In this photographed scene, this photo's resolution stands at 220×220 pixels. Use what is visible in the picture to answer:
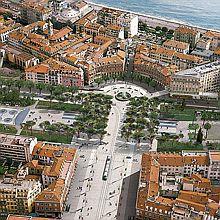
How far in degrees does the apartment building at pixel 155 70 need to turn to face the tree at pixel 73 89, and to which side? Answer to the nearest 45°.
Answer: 0° — it already faces it

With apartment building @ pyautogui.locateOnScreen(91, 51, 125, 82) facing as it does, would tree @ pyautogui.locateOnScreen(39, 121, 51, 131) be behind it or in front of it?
in front

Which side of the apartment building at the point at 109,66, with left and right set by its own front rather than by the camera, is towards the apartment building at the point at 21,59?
right

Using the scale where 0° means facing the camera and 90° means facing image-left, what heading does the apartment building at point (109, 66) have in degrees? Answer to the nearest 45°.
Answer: approximately 0°

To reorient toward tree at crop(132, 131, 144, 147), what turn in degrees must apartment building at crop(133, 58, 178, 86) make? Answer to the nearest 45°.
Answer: approximately 45° to its left

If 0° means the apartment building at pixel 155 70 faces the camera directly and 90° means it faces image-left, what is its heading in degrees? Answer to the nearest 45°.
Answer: approximately 45°

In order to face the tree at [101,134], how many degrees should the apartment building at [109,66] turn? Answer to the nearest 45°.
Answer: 0° — it already faces it

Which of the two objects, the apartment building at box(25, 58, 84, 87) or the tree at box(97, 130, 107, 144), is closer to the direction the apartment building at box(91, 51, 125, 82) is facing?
the tree

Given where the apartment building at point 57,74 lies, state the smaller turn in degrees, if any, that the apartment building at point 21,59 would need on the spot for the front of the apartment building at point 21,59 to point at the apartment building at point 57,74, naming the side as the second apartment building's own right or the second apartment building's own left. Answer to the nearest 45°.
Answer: approximately 90° to the second apartment building's own left

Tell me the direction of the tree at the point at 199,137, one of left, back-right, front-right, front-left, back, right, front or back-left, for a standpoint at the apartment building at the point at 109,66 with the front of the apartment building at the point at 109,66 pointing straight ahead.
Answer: front-left

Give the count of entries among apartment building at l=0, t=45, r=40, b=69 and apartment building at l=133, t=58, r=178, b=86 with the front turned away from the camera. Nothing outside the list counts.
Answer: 0

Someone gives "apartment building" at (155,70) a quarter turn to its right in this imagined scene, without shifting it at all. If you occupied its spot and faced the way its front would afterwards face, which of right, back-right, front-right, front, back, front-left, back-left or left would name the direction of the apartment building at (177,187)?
back-left

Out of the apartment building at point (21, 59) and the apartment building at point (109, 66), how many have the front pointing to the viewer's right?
0

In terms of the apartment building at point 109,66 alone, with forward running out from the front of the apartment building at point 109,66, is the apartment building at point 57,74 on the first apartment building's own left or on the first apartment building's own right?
on the first apartment building's own right
